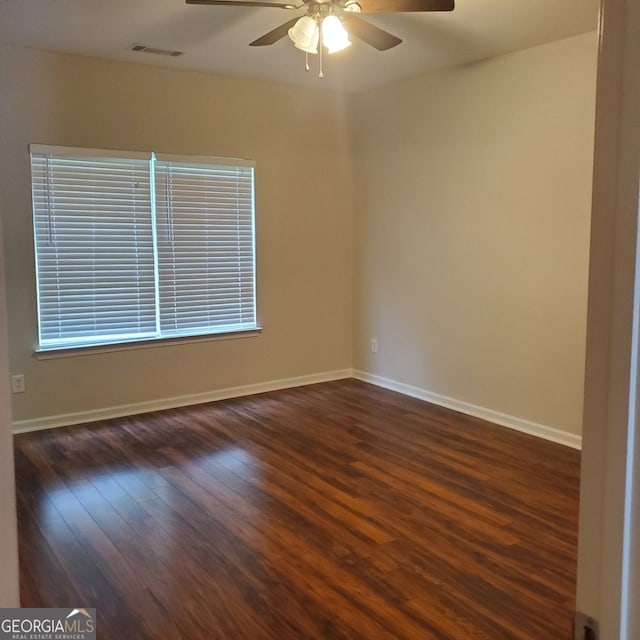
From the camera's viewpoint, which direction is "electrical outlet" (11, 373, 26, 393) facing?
toward the camera

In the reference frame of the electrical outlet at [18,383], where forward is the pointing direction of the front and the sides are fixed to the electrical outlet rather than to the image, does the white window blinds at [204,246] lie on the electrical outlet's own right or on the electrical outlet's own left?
on the electrical outlet's own left

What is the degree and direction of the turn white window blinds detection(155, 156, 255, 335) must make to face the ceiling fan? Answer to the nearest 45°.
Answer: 0° — it already faces it

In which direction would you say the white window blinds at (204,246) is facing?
toward the camera

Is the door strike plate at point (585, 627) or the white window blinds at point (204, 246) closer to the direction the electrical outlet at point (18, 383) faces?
the door strike plate

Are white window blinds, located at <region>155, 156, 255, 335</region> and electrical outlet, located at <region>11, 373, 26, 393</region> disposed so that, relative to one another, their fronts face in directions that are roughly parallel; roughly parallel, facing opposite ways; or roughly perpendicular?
roughly parallel

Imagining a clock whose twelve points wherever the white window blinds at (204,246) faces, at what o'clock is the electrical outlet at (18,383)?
The electrical outlet is roughly at 2 o'clock from the white window blinds.

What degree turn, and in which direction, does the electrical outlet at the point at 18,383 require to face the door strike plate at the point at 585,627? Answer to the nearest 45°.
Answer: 0° — it already faces it

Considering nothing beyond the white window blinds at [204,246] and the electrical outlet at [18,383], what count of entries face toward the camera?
2

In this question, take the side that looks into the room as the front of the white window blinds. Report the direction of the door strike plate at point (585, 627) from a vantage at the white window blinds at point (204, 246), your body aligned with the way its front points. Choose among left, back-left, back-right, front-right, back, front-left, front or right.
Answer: front

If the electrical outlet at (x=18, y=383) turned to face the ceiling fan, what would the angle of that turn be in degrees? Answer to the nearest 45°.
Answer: approximately 45° to its left
